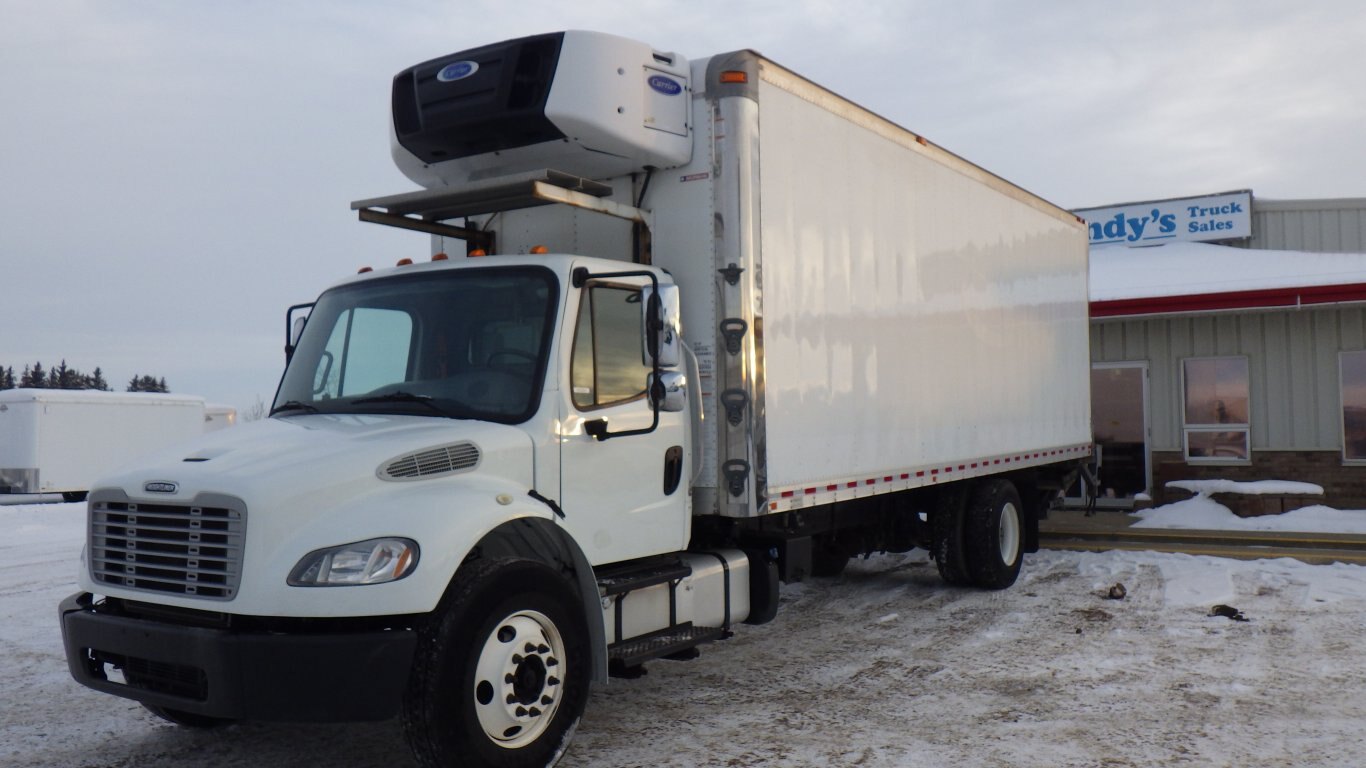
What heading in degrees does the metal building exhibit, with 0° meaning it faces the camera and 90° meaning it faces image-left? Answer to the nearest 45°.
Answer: approximately 0°

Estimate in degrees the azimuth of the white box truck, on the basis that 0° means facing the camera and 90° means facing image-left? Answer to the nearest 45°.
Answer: approximately 45°

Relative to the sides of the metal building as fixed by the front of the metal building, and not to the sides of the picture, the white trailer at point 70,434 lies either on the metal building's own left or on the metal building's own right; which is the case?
on the metal building's own right

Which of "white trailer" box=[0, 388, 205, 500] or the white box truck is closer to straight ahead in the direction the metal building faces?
the white box truck

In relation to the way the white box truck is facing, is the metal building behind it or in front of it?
behind

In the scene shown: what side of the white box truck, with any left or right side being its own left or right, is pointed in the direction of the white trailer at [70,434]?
right

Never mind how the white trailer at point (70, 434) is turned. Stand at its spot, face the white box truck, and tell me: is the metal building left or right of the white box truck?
left

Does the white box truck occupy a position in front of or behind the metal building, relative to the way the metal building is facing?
in front

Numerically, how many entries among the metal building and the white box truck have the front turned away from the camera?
0
